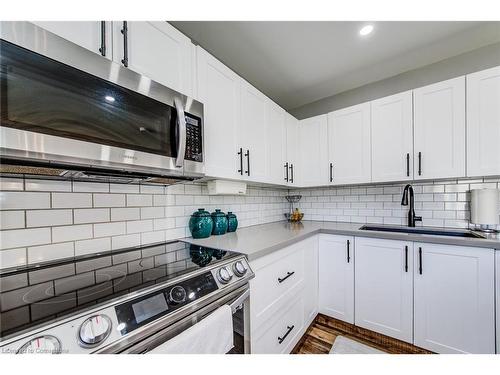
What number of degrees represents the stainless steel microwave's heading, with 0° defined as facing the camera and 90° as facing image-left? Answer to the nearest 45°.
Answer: approximately 315°

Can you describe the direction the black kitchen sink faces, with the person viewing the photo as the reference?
facing the viewer

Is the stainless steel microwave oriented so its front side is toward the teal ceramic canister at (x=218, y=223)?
no

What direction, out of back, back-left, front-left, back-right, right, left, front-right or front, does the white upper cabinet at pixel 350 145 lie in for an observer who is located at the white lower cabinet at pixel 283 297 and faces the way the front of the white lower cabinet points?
left

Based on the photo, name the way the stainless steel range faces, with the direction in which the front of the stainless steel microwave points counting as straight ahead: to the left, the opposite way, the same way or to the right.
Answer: the same way

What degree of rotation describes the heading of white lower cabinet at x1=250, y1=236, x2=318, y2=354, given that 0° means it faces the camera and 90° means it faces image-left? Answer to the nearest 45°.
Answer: approximately 315°

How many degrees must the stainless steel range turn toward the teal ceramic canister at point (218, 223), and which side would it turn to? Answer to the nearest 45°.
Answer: approximately 90° to its left

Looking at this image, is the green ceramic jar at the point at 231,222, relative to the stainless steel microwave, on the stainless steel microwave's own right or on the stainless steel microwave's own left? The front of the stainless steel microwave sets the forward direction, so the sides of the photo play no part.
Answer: on the stainless steel microwave's own left

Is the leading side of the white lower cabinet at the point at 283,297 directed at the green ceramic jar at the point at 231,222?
no

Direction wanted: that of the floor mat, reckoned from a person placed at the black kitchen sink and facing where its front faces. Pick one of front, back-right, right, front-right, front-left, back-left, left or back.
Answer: front-right

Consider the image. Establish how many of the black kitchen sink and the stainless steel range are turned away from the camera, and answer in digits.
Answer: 0

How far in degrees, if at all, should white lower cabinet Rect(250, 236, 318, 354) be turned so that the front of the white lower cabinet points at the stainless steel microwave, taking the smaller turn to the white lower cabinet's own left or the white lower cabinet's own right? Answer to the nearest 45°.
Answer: approximately 90° to the white lower cabinet's own right

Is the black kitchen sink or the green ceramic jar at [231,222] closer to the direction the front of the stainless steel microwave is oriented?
the black kitchen sink

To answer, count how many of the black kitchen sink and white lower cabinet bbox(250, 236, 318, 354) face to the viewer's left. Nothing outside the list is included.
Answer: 0

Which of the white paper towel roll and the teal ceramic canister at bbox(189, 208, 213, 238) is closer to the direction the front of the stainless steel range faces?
the white paper towel roll
